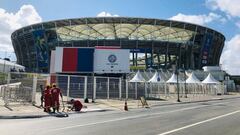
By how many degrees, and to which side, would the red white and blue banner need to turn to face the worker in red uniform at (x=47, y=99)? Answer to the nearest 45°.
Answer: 0° — it already faces them

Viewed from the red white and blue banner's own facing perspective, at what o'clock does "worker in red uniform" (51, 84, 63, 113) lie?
The worker in red uniform is roughly at 12 o'clock from the red white and blue banner.

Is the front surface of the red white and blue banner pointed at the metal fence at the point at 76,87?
yes

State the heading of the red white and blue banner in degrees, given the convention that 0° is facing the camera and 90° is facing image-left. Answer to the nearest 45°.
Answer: approximately 0°
